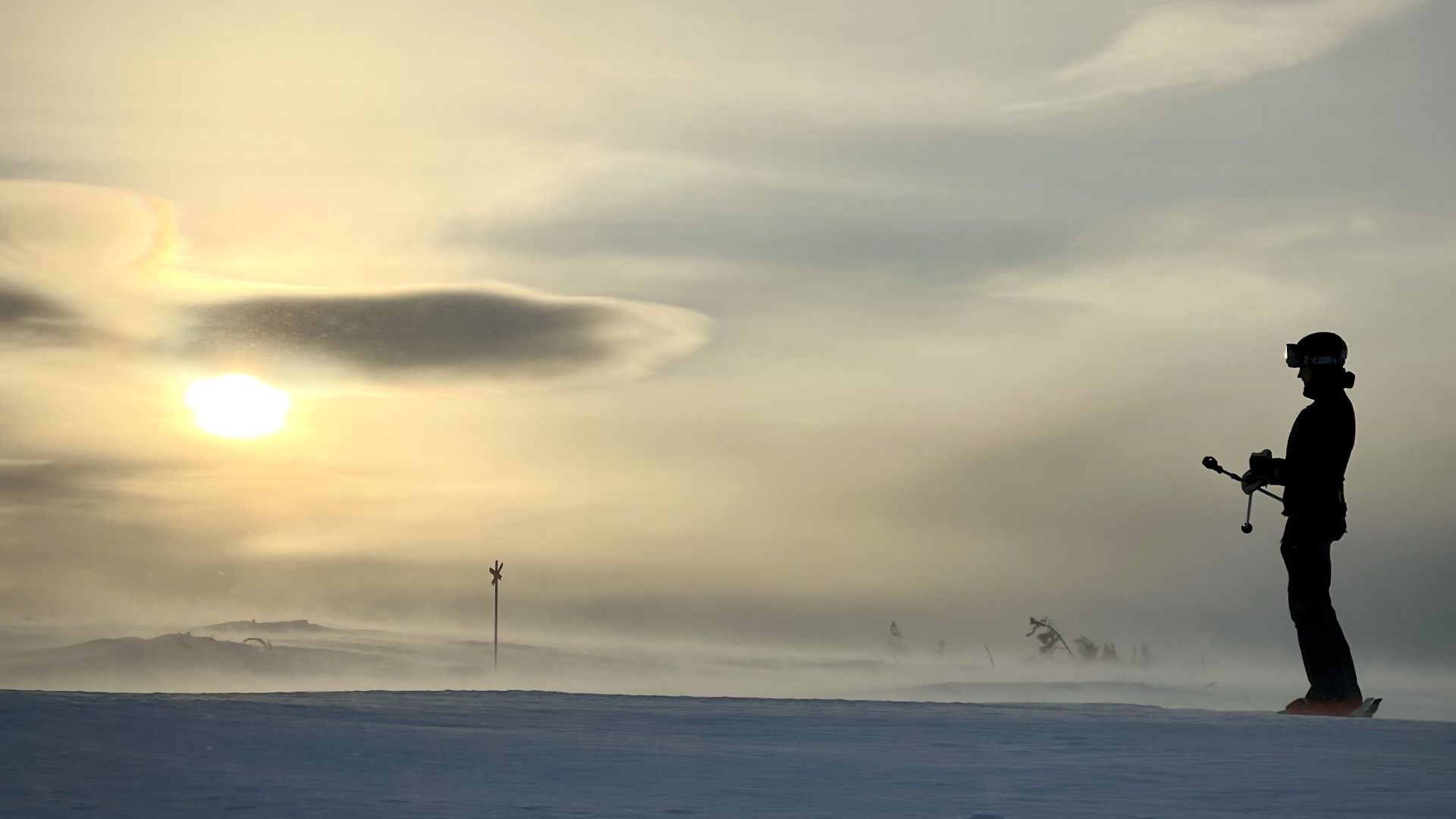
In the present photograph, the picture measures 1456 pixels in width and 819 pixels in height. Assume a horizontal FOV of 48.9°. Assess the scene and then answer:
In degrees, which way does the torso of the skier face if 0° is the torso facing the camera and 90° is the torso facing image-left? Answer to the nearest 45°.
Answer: approximately 90°

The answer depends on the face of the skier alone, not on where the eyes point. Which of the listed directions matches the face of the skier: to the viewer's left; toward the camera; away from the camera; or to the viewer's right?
to the viewer's left
